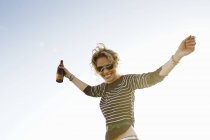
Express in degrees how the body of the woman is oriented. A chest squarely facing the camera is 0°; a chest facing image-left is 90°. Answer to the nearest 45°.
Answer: approximately 45°
